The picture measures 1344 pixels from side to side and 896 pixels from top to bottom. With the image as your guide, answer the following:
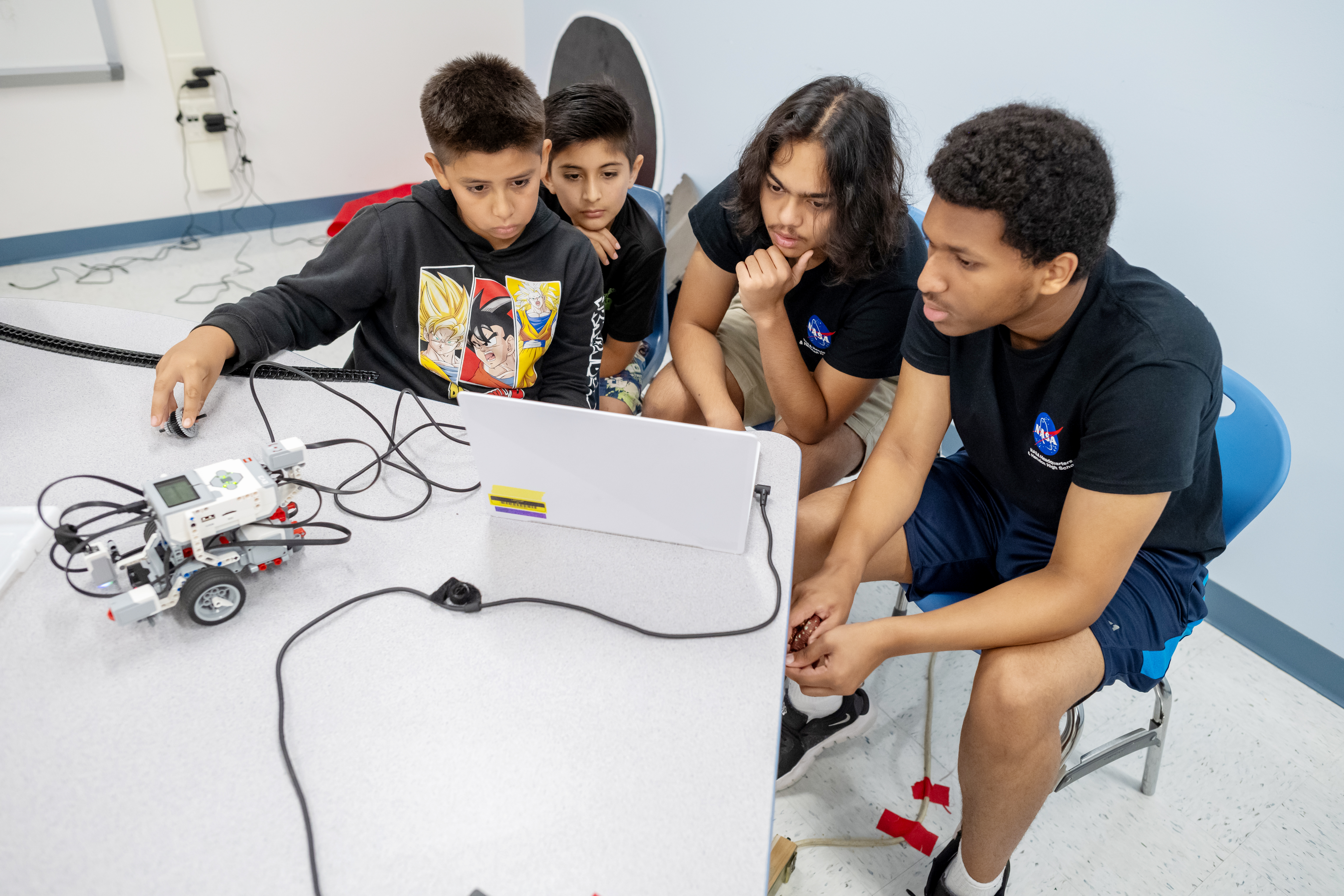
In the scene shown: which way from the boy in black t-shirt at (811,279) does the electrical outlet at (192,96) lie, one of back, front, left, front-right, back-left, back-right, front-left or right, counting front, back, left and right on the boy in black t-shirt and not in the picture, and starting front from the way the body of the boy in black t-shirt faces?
right

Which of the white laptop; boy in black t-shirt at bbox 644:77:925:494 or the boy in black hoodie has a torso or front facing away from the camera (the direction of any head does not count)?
the white laptop

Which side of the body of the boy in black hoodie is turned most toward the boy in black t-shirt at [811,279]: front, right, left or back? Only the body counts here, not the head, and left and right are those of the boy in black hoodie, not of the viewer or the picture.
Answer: left

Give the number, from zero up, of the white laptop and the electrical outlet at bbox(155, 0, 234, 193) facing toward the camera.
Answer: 1

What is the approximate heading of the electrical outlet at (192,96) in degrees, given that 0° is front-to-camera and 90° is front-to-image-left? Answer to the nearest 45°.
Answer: approximately 0°

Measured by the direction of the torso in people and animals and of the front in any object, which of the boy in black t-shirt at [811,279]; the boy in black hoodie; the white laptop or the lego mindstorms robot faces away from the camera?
the white laptop

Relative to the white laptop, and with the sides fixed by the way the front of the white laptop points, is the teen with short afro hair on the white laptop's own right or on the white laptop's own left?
on the white laptop's own right

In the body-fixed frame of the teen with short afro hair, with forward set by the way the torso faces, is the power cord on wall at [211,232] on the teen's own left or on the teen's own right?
on the teen's own right
